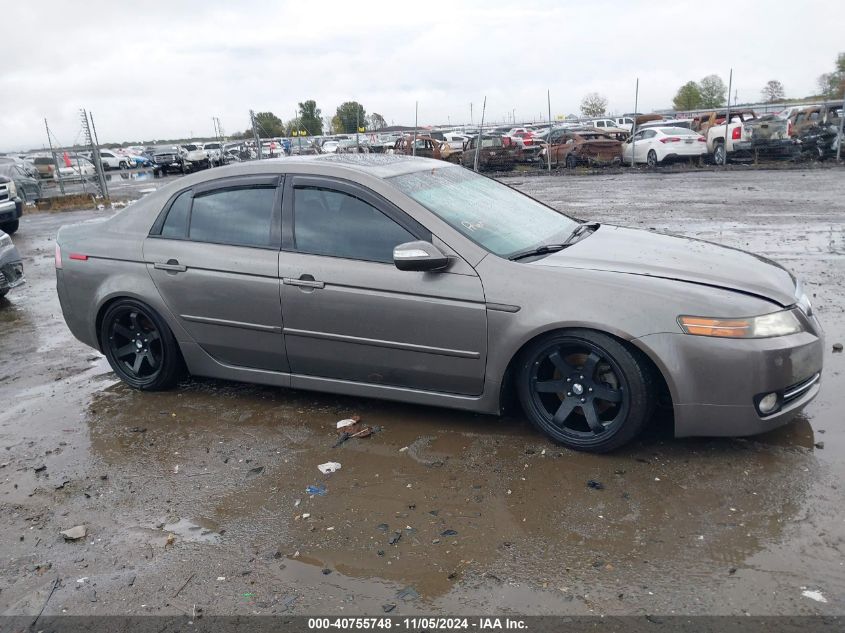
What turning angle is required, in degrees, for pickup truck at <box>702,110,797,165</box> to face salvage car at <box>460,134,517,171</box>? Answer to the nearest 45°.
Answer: approximately 45° to its left

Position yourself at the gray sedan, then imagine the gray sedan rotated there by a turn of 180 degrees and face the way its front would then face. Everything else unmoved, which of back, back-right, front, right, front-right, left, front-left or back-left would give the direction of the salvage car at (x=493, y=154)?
front-right

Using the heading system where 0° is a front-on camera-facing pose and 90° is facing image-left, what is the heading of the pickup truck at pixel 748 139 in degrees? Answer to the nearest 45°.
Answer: approximately 135°

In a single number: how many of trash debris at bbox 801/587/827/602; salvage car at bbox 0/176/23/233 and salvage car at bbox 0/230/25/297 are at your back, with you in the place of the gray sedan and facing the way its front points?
2

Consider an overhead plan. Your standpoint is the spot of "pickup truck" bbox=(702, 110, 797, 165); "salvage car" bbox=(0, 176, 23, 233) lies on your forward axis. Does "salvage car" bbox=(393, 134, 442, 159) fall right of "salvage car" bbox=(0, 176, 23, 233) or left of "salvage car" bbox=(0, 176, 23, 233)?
right

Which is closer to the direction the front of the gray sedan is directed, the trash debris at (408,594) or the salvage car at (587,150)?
the trash debris

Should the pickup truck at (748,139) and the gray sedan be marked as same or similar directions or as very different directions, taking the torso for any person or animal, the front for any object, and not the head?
very different directions

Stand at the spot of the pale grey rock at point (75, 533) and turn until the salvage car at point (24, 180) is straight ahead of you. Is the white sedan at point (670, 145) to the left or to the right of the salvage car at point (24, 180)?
right

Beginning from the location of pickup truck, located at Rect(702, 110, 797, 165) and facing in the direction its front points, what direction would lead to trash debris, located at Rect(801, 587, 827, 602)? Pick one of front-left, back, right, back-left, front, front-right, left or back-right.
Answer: back-left

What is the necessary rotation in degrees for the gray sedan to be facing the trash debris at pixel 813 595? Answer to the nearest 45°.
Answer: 0° — it already faces it

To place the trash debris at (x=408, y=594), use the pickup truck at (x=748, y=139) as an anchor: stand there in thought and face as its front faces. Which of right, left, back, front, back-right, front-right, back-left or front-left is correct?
back-left

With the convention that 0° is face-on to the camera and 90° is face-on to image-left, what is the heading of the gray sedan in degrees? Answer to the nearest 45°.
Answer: approximately 315°

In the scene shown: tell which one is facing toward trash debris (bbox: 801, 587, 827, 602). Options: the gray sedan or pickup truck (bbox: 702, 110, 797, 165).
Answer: the gray sedan
